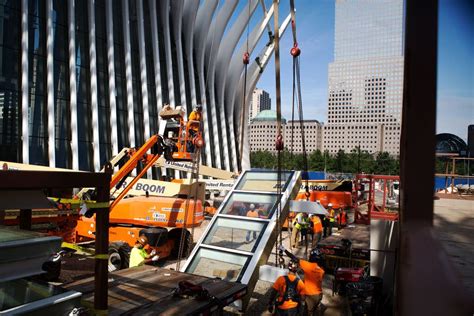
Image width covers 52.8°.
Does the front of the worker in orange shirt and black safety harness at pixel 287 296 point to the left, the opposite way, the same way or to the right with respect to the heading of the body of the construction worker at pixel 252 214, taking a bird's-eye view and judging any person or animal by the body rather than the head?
the opposite way

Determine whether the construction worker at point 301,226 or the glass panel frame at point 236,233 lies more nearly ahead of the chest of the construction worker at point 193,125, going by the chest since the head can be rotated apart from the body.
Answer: the construction worker

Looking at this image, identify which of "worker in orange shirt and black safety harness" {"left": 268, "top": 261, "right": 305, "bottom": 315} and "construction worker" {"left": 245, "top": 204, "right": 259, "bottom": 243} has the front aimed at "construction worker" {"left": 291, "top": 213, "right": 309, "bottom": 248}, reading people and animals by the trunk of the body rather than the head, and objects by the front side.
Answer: the worker in orange shirt and black safety harness

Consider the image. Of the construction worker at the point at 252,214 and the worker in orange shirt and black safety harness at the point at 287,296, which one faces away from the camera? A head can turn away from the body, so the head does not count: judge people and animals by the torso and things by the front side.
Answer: the worker in orange shirt and black safety harness

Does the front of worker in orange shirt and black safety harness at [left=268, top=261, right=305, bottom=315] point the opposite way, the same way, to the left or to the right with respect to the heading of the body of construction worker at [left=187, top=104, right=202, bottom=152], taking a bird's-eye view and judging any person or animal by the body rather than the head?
to the left

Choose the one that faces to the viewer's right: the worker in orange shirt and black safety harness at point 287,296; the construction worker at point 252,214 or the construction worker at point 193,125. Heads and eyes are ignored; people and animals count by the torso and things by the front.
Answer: the construction worker at point 193,125

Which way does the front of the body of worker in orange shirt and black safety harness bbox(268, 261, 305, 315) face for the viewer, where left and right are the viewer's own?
facing away from the viewer

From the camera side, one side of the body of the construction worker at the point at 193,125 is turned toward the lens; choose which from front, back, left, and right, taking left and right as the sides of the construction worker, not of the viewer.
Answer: right

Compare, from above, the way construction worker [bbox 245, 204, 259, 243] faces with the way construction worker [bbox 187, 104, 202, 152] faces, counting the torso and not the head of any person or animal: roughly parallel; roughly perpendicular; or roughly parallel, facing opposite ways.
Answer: roughly perpendicular

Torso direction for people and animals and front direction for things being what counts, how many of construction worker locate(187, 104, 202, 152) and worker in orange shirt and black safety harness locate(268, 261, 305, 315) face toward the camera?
0

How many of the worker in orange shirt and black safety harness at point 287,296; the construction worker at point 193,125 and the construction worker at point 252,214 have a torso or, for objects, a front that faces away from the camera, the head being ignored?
1

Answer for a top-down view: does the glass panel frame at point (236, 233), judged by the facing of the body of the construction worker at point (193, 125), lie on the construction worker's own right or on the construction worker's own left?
on the construction worker's own right

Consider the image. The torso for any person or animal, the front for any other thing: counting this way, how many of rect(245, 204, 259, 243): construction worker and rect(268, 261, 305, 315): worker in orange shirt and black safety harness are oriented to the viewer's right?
0

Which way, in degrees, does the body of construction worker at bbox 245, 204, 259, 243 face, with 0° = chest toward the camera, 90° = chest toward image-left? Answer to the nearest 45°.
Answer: approximately 0°

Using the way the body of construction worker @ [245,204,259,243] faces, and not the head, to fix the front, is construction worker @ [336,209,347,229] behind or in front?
behind
